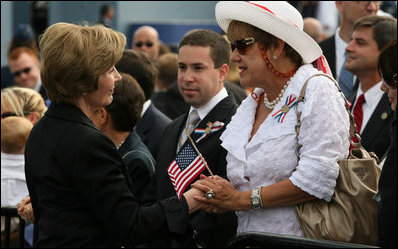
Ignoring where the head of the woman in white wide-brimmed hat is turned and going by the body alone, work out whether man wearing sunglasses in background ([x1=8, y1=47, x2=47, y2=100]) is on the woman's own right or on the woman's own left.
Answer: on the woman's own right

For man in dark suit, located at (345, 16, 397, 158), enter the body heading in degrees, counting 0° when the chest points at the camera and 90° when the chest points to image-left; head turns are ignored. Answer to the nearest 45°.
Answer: approximately 45°

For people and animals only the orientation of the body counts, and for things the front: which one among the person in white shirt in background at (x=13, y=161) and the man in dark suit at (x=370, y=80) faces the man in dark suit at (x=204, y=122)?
the man in dark suit at (x=370, y=80)

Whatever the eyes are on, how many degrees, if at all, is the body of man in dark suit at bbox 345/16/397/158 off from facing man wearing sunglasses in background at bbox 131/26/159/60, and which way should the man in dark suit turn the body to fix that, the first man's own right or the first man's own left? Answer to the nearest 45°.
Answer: approximately 90° to the first man's own right

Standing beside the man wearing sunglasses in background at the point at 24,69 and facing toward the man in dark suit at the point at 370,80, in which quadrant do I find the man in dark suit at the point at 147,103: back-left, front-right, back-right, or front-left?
front-right

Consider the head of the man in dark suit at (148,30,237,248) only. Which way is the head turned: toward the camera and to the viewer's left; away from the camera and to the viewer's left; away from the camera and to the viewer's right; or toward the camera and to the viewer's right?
toward the camera and to the viewer's left

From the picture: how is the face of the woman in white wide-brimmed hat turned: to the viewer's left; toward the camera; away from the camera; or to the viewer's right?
to the viewer's left

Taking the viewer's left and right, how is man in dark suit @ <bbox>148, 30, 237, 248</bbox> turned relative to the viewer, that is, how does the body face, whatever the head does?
facing the viewer and to the left of the viewer
